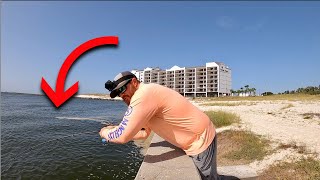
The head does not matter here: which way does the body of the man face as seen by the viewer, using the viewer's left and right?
facing to the left of the viewer

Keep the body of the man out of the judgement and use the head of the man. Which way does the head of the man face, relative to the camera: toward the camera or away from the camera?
toward the camera
